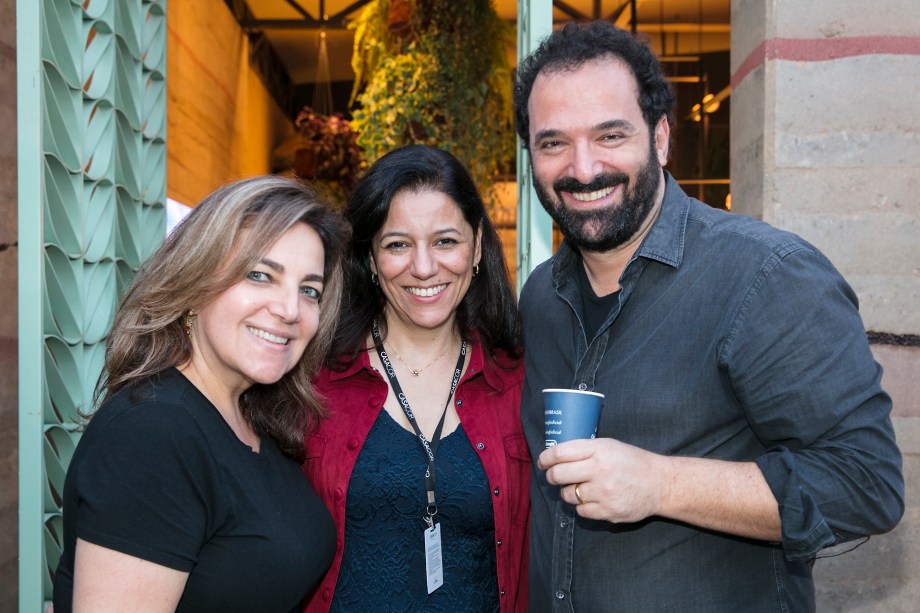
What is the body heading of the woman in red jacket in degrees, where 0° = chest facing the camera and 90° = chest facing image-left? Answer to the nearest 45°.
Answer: approximately 0°

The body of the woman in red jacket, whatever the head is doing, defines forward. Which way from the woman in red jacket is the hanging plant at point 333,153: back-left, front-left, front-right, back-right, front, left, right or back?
back

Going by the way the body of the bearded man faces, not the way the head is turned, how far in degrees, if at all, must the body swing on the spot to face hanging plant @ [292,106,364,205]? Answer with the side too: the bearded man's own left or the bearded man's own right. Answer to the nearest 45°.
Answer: approximately 90° to the bearded man's own right

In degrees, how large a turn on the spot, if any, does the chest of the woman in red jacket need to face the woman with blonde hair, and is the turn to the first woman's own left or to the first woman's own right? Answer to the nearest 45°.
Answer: approximately 45° to the first woman's own right

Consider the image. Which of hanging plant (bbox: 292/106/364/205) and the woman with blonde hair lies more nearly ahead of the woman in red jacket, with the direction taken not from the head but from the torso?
the woman with blonde hair

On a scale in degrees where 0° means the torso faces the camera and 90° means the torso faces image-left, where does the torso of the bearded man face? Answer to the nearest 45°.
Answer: approximately 45°

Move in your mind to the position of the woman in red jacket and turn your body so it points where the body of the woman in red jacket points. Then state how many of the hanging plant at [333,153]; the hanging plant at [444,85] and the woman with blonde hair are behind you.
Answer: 2

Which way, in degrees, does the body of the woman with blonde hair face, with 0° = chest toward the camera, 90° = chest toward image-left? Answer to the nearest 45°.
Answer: approximately 315°

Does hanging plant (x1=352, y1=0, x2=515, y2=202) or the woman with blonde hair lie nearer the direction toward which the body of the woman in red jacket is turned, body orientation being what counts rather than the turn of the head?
the woman with blonde hair

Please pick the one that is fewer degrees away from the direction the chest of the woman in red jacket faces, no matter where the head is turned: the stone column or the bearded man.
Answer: the bearded man

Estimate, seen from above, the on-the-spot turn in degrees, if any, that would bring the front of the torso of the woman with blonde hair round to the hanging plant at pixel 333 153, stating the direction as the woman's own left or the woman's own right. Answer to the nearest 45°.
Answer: approximately 135° to the woman's own left

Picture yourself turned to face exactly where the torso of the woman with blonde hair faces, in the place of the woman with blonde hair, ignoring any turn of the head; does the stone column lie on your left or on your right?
on your left
